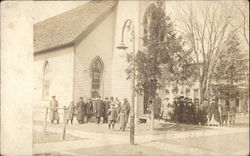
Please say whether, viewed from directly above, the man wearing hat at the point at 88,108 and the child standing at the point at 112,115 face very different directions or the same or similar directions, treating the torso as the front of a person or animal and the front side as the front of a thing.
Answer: same or similar directions

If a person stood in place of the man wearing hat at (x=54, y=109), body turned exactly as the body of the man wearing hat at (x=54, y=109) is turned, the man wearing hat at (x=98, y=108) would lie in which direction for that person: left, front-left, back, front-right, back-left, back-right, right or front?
front-left

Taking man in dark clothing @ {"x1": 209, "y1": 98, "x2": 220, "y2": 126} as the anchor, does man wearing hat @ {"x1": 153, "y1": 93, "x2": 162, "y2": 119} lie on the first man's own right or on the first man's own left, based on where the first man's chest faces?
on the first man's own right

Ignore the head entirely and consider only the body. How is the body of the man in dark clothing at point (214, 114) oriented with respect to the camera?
toward the camera

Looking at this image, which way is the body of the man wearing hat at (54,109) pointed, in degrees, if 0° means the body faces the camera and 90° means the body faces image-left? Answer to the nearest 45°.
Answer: approximately 0°

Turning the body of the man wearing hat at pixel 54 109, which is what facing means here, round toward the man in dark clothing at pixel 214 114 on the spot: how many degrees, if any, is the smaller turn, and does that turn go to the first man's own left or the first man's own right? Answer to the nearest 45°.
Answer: approximately 45° to the first man's own left

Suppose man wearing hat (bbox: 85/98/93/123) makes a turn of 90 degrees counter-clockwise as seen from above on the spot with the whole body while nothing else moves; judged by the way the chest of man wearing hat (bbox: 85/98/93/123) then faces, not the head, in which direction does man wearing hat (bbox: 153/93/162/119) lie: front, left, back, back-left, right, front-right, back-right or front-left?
front-right

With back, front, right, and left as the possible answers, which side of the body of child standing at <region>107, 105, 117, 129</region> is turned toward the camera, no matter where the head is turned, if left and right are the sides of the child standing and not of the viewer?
front
